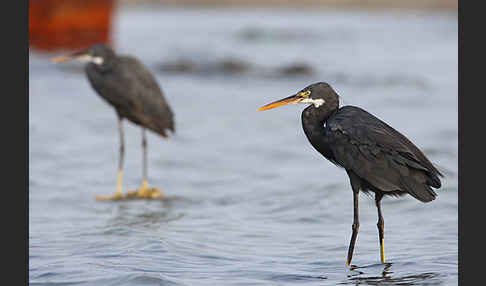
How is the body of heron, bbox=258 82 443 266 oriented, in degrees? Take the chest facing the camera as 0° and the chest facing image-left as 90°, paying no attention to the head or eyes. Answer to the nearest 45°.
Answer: approximately 90°

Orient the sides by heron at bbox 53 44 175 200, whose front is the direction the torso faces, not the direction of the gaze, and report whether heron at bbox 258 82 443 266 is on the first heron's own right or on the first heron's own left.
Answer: on the first heron's own left

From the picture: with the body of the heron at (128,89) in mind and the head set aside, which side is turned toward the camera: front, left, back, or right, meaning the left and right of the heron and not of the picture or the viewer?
left

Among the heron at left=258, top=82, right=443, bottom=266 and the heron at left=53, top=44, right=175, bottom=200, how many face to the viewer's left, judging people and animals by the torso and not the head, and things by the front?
2

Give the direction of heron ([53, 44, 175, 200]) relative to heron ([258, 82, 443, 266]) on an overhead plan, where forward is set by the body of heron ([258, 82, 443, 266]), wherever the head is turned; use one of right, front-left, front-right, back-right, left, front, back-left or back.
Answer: front-right
